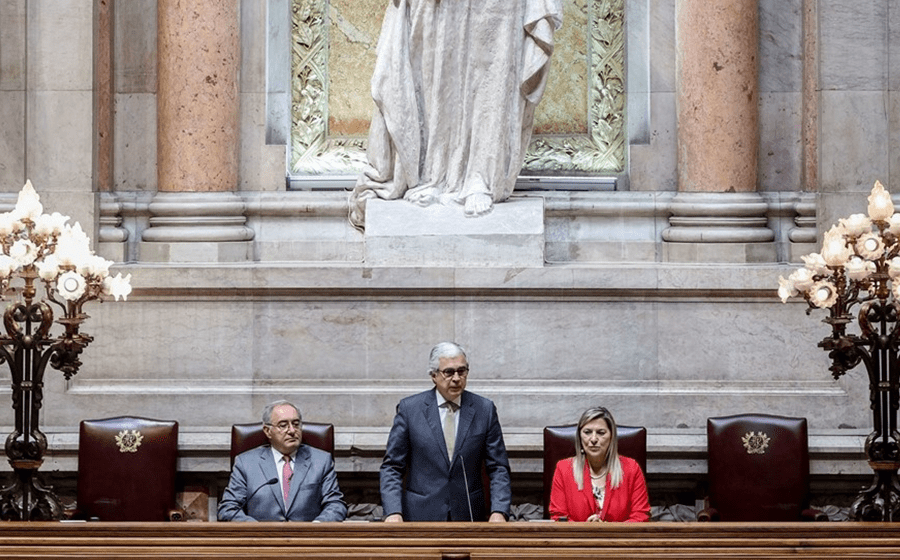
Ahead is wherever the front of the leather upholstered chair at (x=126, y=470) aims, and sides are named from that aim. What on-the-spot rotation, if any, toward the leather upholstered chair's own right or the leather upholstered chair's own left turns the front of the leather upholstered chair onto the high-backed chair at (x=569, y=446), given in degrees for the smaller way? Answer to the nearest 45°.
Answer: approximately 90° to the leather upholstered chair's own left

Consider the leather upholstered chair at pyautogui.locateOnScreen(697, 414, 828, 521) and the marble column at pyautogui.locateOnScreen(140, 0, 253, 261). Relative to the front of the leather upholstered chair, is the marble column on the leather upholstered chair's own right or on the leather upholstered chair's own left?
on the leather upholstered chair's own right

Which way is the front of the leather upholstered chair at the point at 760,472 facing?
toward the camera

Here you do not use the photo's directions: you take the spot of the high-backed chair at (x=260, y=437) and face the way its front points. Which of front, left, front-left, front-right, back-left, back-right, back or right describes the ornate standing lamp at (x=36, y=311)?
front-right

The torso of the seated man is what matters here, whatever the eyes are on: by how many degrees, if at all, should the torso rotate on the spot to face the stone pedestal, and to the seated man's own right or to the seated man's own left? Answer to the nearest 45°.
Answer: approximately 135° to the seated man's own left

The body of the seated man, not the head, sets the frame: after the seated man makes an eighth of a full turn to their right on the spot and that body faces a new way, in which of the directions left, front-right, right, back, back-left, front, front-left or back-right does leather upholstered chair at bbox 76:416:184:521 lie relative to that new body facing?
right

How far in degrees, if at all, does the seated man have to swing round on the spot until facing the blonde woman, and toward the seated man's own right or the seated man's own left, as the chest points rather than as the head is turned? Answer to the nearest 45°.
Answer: approximately 90° to the seated man's own left

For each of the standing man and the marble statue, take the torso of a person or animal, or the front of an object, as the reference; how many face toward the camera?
2
